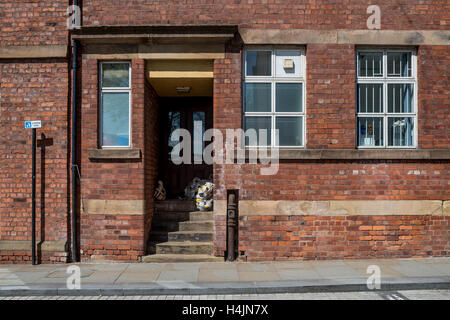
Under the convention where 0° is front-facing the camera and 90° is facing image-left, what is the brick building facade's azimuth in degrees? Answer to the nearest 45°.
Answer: approximately 0°

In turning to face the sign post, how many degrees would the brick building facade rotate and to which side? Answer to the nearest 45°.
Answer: approximately 90° to its right
